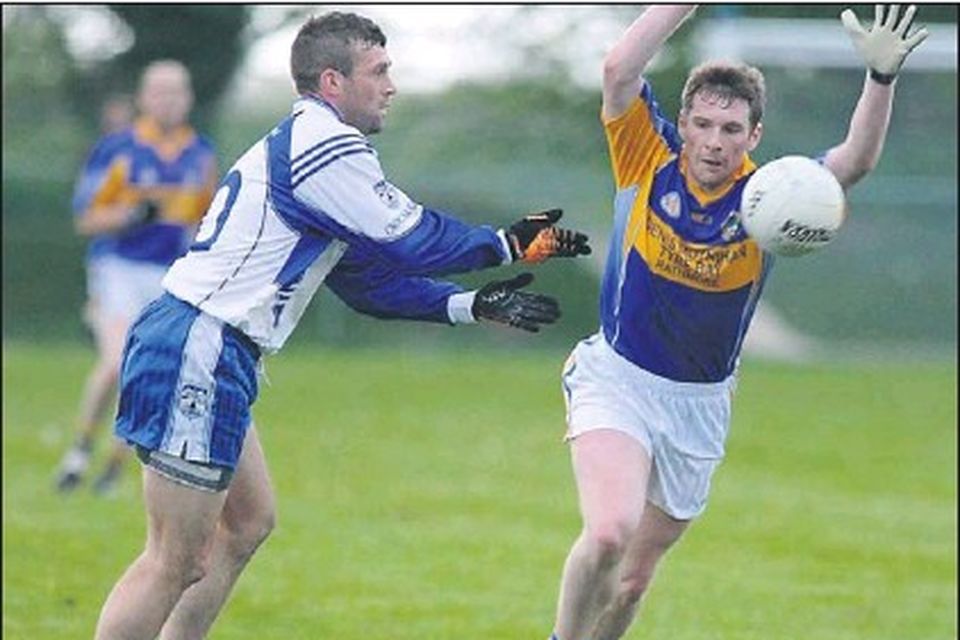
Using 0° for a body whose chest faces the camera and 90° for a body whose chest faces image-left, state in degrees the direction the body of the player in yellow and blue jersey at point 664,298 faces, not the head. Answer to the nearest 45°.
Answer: approximately 0°

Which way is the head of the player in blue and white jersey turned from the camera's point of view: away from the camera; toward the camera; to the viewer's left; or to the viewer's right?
to the viewer's right

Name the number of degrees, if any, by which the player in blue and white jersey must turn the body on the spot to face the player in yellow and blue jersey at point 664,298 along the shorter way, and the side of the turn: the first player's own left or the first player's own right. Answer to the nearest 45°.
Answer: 0° — they already face them

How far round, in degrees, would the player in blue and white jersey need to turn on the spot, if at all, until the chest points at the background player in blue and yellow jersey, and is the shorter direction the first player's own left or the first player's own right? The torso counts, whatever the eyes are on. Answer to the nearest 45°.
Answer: approximately 90° to the first player's own left

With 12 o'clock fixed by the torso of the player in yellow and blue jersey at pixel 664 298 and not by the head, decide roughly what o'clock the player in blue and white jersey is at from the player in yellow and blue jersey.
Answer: The player in blue and white jersey is roughly at 2 o'clock from the player in yellow and blue jersey.

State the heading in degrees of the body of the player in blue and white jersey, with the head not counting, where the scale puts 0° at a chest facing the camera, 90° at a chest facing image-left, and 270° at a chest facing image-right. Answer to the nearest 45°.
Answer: approximately 270°

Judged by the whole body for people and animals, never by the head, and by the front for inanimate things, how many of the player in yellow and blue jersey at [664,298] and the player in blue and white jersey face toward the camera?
1
